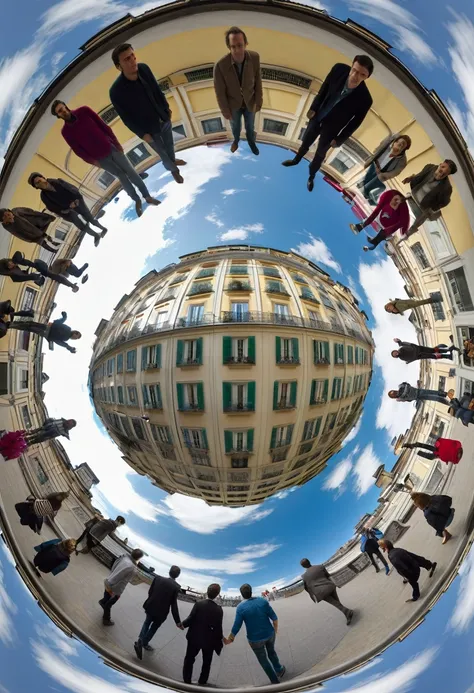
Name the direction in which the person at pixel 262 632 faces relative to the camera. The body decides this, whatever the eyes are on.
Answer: away from the camera

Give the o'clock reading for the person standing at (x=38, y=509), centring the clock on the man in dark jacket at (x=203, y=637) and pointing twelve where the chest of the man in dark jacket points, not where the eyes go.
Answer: The person standing is roughly at 9 o'clock from the man in dark jacket.

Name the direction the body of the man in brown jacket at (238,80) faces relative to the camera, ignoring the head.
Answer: toward the camera

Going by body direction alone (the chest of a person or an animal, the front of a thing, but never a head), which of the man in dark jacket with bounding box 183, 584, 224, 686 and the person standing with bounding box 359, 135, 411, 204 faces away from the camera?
the man in dark jacket

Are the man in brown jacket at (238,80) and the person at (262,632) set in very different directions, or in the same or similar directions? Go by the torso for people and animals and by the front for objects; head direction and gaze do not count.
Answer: very different directions

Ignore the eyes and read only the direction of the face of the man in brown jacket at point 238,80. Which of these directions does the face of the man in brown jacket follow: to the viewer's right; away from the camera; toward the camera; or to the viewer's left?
toward the camera

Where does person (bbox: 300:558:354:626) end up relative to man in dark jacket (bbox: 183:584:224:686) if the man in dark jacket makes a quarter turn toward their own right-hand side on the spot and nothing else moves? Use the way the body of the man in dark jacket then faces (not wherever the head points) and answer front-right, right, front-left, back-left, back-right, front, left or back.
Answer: front

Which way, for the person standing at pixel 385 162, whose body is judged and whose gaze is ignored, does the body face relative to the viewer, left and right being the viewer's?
facing the viewer

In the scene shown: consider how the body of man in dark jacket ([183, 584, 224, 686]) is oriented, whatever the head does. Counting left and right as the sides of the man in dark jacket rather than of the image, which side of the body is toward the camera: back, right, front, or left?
back

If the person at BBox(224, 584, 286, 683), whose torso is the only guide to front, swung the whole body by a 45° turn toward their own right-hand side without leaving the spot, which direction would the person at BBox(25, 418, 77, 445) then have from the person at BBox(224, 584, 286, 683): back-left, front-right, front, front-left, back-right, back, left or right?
back-left
